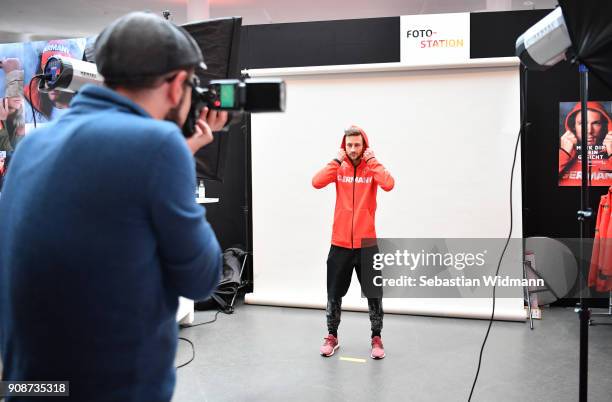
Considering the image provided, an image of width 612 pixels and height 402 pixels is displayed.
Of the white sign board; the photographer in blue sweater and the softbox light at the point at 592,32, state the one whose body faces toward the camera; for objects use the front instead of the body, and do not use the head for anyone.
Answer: the white sign board

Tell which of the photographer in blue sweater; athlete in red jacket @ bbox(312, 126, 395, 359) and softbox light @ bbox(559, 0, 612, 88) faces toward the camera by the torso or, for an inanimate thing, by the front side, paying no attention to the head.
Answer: the athlete in red jacket

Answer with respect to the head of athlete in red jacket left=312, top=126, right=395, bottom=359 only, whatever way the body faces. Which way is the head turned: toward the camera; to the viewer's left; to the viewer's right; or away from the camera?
toward the camera

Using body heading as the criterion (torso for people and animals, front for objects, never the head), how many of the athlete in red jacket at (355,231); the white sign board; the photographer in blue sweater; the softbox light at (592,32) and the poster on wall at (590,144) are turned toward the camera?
3

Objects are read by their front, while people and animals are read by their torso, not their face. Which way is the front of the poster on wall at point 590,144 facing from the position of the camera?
facing the viewer

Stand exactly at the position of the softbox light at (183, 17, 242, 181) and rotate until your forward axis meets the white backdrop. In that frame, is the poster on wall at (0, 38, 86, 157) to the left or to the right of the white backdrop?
left

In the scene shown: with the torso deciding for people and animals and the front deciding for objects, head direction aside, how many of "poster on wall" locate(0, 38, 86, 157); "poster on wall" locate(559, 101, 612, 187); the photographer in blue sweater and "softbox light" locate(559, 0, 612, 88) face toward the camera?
2

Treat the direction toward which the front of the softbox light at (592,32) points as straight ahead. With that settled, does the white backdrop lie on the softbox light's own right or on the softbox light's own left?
on the softbox light's own left

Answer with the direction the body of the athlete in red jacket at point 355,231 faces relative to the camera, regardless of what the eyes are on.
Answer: toward the camera

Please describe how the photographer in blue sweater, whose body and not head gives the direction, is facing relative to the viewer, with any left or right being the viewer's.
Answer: facing away from the viewer and to the right of the viewer

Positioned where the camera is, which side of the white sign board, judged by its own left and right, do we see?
front

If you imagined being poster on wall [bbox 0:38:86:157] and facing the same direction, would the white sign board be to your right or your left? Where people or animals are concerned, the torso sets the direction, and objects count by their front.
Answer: on your left

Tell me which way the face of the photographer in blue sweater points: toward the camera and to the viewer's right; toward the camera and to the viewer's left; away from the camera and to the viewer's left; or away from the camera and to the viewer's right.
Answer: away from the camera and to the viewer's right
